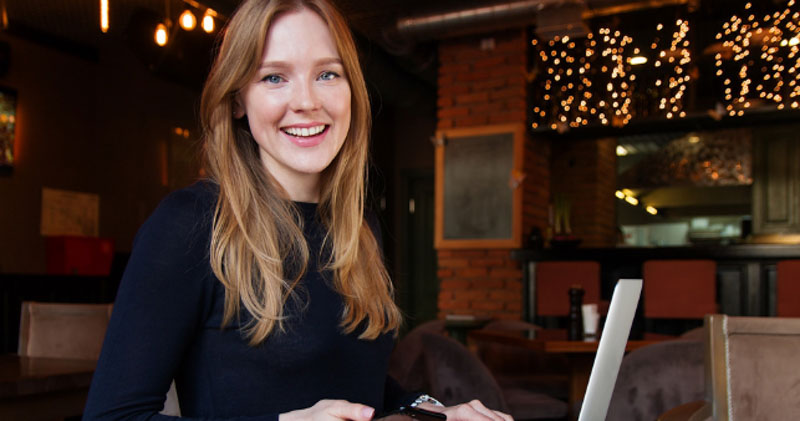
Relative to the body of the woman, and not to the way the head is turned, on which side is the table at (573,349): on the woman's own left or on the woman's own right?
on the woman's own left

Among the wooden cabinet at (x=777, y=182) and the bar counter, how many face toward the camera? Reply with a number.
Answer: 2

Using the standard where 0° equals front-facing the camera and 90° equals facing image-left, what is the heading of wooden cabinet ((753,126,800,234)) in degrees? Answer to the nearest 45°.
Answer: approximately 0°

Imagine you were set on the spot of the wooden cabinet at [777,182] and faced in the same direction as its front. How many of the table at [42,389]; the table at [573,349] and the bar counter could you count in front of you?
3

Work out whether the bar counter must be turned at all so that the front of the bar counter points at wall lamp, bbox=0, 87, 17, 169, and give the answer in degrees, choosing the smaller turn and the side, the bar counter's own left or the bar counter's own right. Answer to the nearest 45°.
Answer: approximately 90° to the bar counter's own right

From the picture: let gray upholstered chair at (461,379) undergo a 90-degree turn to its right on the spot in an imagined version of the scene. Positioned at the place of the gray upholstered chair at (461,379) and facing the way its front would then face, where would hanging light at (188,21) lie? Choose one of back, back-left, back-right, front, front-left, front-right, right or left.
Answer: back

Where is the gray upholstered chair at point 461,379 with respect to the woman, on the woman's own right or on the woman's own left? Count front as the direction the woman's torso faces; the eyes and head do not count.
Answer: on the woman's own left

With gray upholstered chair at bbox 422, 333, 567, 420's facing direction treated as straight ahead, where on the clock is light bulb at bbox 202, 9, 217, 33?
The light bulb is roughly at 9 o'clock from the gray upholstered chair.

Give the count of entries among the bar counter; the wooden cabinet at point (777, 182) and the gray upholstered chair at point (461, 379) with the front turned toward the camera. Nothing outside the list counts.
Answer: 2

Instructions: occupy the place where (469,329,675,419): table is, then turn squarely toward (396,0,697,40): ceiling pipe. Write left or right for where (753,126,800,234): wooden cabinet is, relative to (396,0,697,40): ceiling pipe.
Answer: right

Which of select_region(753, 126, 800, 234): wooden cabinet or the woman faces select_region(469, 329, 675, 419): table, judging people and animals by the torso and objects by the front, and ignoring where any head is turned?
the wooden cabinet

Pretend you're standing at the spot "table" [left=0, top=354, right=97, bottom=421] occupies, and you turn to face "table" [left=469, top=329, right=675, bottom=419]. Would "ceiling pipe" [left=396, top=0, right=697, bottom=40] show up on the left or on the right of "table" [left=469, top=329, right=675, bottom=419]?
left

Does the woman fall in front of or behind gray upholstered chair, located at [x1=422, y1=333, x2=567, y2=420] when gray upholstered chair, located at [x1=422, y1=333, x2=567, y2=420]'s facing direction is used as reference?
behind

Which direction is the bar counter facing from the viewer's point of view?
toward the camera

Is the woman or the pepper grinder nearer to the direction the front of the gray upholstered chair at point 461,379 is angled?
the pepper grinder
